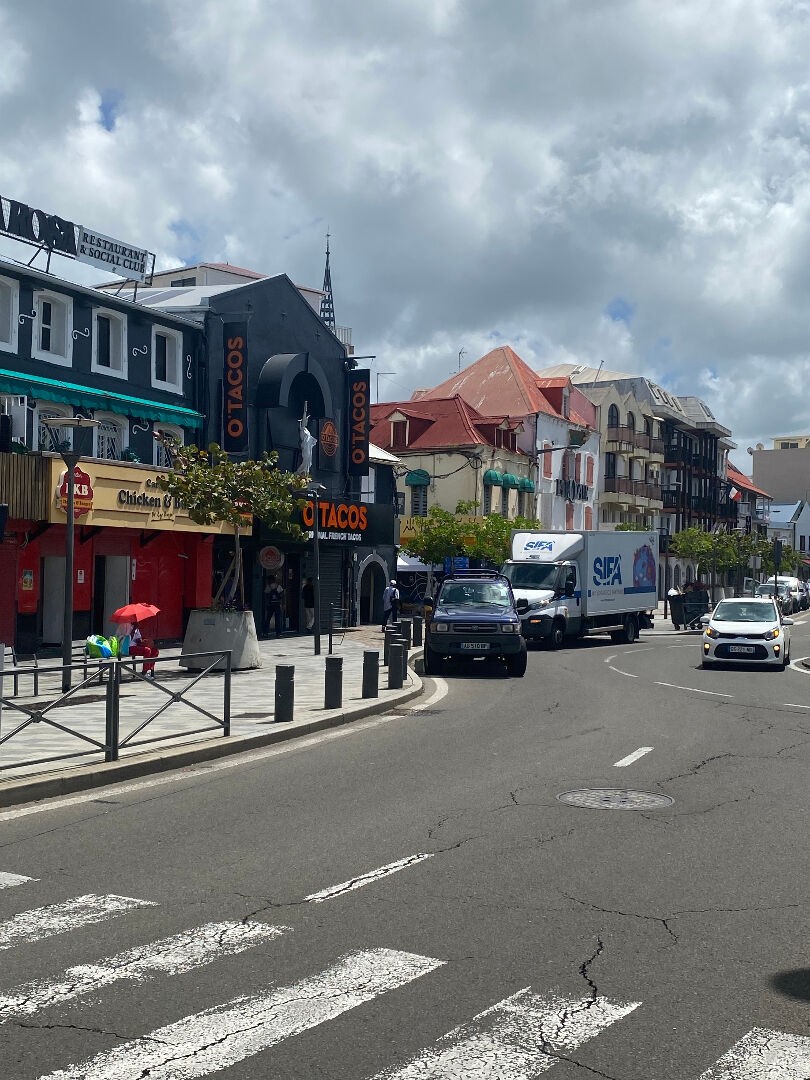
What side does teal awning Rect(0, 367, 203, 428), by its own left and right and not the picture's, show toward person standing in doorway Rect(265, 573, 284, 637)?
left

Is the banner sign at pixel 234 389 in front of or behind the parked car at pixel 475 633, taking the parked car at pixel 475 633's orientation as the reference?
behind

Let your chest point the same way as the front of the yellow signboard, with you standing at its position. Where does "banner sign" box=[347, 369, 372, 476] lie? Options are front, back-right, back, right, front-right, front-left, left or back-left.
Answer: left

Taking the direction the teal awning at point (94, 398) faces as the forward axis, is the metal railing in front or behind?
in front

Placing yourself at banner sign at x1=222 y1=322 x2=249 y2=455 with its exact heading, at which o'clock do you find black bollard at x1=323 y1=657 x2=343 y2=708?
The black bollard is roughly at 12 o'clock from the banner sign.

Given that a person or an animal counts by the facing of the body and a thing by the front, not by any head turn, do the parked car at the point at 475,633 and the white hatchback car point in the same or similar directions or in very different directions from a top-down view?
same or similar directions

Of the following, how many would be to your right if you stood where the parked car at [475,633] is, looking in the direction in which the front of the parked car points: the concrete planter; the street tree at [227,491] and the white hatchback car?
2

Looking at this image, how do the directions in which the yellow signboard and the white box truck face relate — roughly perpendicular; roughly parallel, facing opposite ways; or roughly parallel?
roughly perpendicular

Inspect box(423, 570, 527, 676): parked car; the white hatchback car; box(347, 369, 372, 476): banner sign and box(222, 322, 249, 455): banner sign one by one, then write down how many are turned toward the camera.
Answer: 4

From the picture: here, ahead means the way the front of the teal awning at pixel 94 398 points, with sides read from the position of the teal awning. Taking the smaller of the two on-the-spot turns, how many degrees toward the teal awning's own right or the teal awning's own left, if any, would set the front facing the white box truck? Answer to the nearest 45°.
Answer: approximately 45° to the teal awning's own left

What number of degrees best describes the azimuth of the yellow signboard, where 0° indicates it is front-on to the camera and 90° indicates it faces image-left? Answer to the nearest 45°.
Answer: approximately 315°

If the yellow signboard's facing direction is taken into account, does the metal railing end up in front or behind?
in front

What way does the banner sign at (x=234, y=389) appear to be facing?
toward the camera

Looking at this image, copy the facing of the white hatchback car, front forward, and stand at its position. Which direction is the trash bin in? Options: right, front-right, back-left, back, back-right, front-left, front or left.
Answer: back

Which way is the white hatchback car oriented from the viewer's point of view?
toward the camera

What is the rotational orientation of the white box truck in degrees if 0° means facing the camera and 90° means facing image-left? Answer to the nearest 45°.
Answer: approximately 45°

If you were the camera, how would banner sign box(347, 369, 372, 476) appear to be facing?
facing the viewer

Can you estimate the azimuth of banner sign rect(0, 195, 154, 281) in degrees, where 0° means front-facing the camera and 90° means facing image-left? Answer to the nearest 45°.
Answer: approximately 315°

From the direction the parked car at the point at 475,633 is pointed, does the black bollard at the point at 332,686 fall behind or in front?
in front
